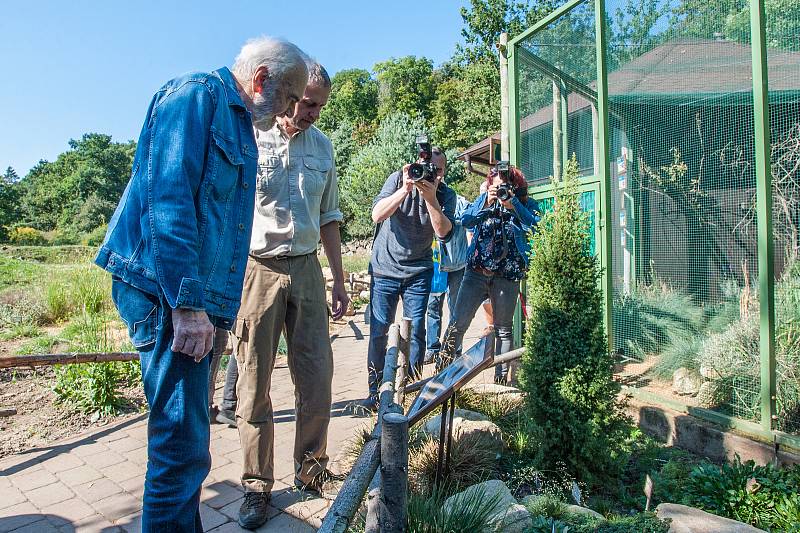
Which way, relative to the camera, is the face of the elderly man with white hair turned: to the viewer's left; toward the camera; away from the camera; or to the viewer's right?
to the viewer's right

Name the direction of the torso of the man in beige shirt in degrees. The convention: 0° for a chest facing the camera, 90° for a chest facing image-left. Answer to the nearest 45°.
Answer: approximately 0°

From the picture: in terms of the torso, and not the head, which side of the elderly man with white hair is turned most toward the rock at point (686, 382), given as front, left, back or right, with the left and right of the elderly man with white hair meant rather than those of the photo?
front

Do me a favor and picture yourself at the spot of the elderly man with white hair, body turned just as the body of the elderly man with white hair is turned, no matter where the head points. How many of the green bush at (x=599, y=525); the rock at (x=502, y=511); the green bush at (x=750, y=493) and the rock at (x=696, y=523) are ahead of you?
4

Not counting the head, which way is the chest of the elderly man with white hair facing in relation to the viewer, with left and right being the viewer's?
facing to the right of the viewer

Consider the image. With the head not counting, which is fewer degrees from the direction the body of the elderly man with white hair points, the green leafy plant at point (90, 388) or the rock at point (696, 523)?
the rock

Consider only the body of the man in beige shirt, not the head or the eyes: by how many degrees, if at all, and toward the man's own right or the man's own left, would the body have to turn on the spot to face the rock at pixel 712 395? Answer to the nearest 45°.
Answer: approximately 90° to the man's own left

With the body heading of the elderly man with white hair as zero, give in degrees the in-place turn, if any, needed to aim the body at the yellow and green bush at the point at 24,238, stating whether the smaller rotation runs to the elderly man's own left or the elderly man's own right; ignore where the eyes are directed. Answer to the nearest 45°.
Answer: approximately 90° to the elderly man's own left

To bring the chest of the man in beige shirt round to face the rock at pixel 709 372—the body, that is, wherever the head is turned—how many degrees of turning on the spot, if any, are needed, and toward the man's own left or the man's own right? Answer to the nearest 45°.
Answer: approximately 90° to the man's own left

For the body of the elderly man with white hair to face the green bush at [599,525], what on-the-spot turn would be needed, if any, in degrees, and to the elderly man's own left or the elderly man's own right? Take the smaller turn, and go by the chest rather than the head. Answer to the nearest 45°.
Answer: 0° — they already face it

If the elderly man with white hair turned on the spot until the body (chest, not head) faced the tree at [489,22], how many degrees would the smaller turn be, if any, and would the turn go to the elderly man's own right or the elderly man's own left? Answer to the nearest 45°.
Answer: approximately 45° to the elderly man's own left

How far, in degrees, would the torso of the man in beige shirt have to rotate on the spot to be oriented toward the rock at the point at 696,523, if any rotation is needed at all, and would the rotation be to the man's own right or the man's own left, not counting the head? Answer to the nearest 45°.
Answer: approximately 45° to the man's own left

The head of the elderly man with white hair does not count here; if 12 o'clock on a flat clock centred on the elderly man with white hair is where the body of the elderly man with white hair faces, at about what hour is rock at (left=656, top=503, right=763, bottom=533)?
The rock is roughly at 12 o'clock from the elderly man with white hair.

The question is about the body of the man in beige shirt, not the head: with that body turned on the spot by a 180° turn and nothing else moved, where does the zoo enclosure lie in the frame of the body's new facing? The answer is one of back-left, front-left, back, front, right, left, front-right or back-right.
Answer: right
